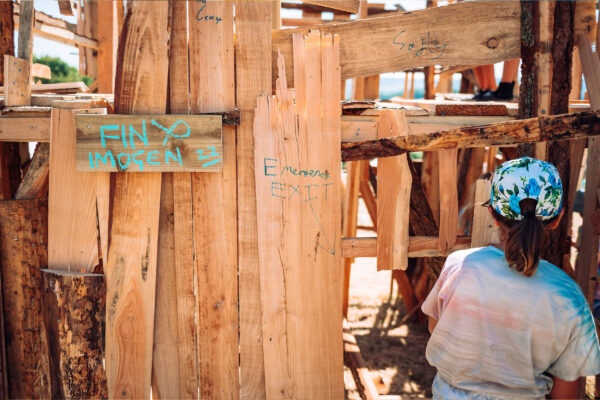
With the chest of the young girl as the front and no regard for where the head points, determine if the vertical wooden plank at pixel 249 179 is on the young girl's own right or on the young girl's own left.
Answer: on the young girl's own left

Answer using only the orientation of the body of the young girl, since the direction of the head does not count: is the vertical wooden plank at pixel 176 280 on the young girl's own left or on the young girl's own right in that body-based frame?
on the young girl's own left

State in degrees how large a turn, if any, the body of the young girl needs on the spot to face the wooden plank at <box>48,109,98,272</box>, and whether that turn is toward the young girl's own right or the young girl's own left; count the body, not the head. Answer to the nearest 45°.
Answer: approximately 90° to the young girl's own left

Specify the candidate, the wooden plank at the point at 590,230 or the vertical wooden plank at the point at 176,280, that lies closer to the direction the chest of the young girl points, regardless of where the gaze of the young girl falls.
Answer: the wooden plank

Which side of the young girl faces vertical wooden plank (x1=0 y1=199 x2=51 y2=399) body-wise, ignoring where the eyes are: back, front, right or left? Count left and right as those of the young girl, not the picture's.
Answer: left

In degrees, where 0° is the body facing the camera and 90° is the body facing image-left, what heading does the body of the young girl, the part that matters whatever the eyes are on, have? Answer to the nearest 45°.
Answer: approximately 180°

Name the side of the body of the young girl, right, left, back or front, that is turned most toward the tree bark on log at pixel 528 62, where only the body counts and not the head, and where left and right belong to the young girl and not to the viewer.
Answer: front

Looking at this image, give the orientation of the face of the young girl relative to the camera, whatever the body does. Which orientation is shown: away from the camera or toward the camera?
away from the camera
